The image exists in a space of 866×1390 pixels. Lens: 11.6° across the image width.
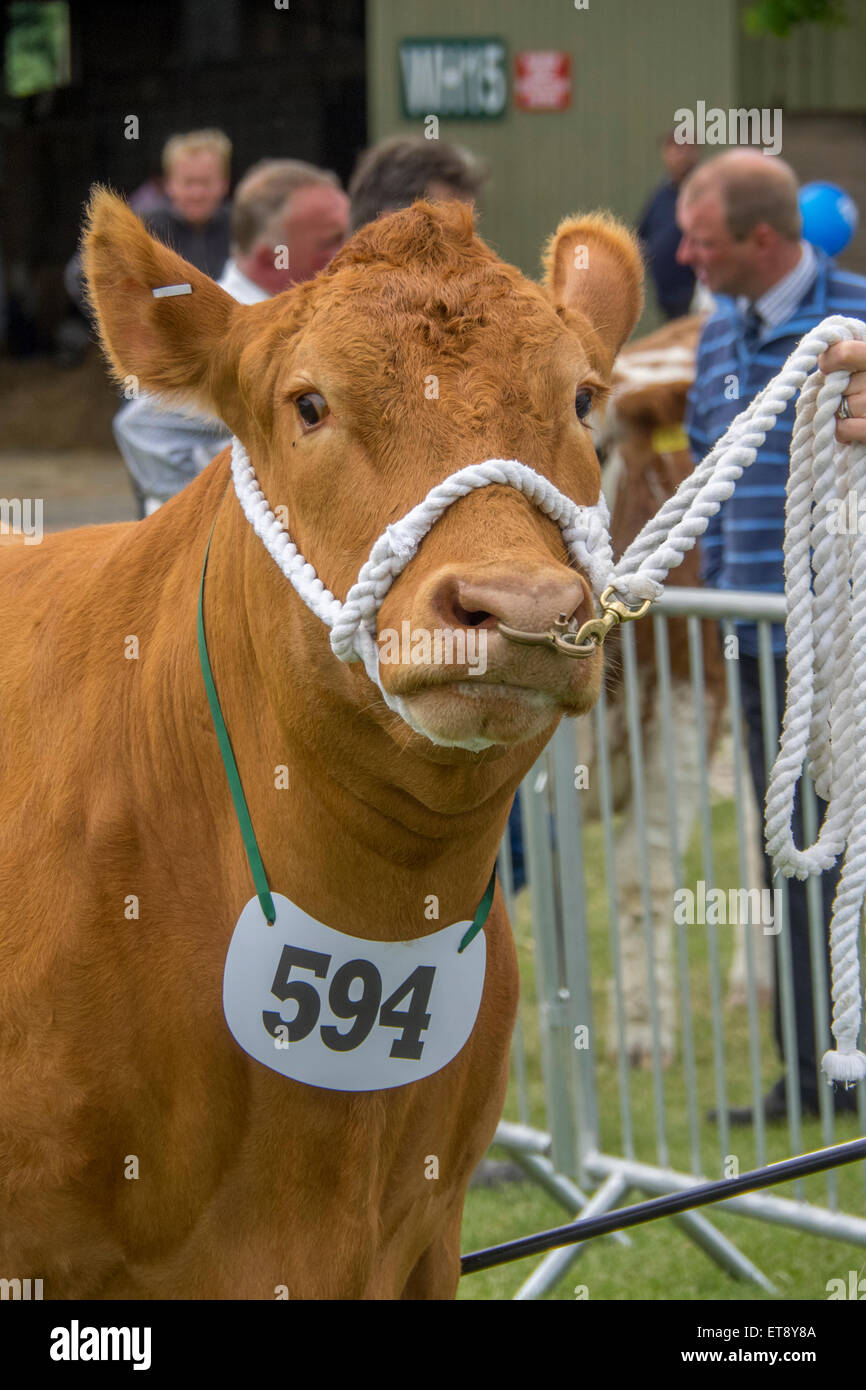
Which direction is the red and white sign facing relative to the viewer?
toward the camera

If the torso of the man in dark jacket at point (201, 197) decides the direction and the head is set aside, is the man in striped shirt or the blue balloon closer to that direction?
the man in striped shirt

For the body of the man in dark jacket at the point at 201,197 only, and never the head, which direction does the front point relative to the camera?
toward the camera

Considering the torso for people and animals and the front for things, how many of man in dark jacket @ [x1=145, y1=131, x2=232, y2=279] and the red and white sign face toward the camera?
2

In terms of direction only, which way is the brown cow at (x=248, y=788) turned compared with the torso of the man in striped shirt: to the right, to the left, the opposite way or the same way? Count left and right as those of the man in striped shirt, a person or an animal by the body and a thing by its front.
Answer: to the left

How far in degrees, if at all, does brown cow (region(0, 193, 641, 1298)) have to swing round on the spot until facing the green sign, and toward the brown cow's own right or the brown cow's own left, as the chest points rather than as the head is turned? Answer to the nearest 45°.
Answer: approximately 135° to the brown cow's own left

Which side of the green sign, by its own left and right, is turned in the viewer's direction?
front

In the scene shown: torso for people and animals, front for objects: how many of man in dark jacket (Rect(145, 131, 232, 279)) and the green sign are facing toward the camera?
2

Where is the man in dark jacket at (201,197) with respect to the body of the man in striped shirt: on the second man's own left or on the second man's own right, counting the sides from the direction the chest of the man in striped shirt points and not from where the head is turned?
on the second man's own right
